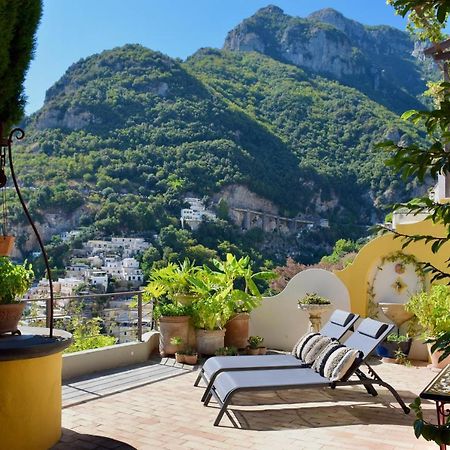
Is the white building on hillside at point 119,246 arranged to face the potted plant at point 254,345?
yes

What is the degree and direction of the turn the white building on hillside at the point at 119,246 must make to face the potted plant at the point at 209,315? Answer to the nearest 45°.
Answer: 0° — it already faces it

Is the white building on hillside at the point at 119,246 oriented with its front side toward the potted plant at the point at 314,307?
yes

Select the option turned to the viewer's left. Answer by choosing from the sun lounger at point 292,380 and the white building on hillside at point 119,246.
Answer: the sun lounger

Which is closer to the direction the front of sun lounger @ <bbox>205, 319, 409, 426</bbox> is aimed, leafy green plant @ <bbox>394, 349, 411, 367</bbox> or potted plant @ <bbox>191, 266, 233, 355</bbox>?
the potted plant

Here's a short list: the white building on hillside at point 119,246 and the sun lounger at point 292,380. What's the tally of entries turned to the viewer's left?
1

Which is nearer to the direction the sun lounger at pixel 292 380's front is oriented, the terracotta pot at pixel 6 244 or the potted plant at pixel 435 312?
the terracotta pot

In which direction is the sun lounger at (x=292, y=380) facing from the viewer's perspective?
to the viewer's left

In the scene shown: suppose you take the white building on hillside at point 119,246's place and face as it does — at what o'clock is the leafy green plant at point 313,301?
The leafy green plant is roughly at 12 o'clock from the white building on hillside.

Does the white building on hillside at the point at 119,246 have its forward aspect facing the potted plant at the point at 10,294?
yes

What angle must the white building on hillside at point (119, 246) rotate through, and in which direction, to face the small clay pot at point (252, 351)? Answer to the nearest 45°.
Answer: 0° — it already faces it
